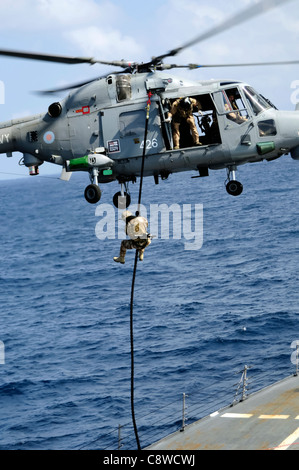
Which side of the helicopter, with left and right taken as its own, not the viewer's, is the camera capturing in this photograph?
right

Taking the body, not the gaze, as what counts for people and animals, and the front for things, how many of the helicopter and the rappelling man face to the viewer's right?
1

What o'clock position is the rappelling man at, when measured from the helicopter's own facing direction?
The rappelling man is roughly at 3 o'clock from the helicopter.

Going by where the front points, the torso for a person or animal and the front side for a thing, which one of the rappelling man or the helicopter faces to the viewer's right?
the helicopter
